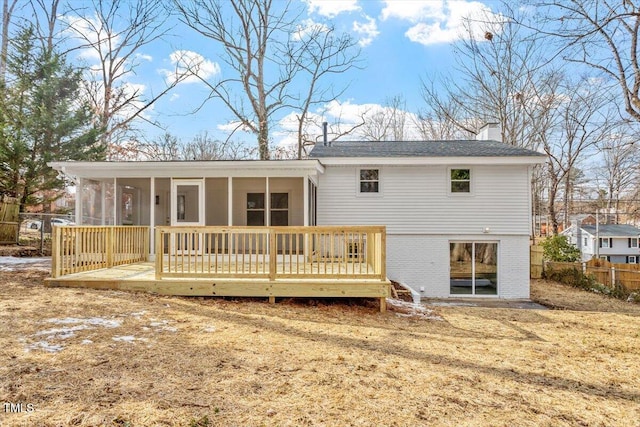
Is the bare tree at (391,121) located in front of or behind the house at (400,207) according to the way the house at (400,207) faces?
in front

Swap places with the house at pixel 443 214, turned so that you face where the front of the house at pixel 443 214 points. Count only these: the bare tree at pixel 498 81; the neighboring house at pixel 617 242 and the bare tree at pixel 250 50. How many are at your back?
0

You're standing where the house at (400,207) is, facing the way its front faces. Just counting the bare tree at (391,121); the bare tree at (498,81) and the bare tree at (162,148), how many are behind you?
0

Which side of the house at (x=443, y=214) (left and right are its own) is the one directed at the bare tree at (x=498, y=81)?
front

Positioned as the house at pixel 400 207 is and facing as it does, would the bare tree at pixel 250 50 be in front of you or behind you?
in front

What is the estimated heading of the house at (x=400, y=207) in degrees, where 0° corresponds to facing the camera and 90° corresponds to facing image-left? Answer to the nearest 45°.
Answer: approximately 180°

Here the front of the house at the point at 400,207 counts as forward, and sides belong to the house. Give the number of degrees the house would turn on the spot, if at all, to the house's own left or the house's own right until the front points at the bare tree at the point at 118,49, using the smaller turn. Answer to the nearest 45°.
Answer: approximately 45° to the house's own left

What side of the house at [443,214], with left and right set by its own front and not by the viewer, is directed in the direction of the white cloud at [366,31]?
front

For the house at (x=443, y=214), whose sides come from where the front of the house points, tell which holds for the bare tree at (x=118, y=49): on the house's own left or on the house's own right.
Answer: on the house's own left

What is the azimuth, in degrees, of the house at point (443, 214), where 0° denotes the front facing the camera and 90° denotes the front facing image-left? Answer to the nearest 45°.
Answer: approximately 180°
